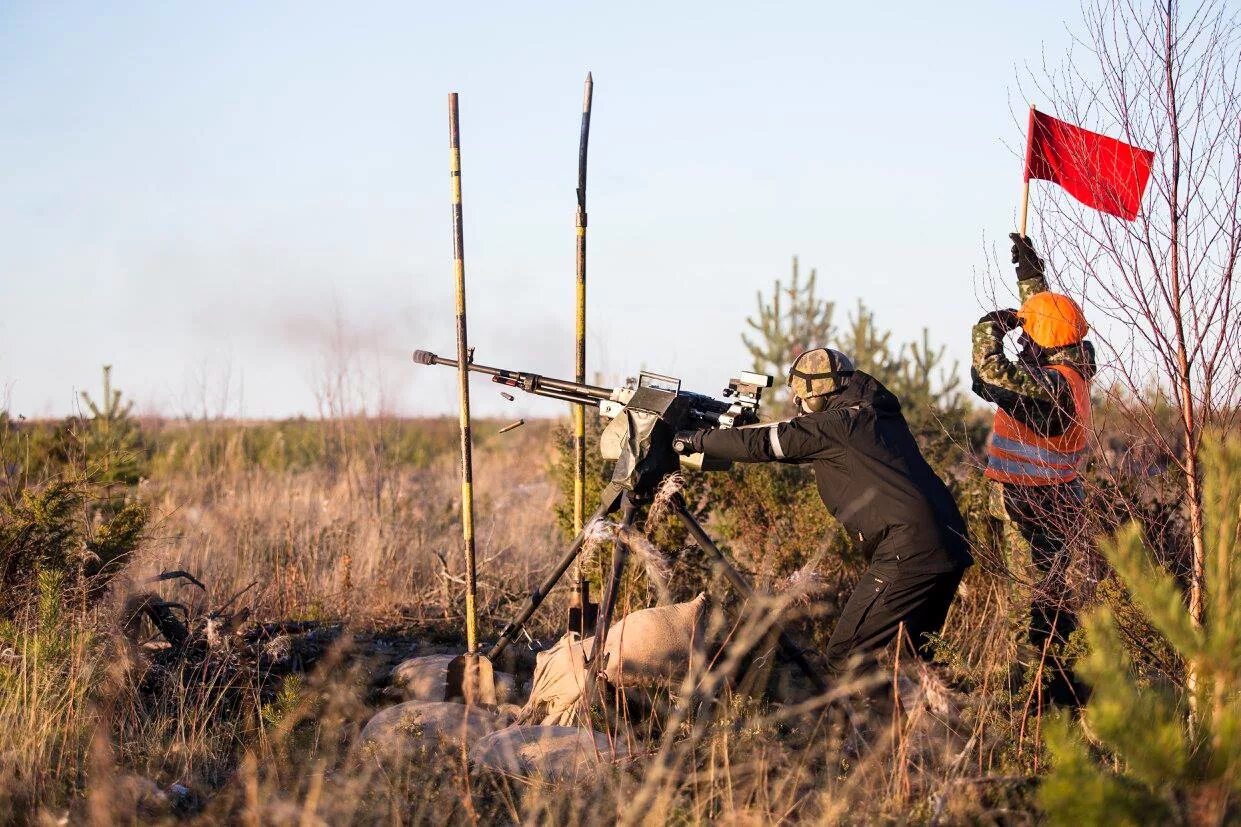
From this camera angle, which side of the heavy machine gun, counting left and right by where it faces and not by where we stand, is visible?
left

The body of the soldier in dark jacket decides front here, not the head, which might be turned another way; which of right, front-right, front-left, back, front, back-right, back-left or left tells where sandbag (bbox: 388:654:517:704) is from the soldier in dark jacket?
front

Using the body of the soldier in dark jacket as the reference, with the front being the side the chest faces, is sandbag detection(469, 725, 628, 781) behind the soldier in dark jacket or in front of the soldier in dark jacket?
in front

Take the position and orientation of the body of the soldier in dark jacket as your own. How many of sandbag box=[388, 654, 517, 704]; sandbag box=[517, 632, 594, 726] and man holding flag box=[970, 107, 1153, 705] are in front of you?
2

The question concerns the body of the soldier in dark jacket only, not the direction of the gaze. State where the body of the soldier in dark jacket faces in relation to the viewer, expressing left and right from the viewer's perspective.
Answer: facing to the left of the viewer

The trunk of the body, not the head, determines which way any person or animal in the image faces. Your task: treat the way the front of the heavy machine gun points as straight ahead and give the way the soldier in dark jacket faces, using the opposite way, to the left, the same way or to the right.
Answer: the same way

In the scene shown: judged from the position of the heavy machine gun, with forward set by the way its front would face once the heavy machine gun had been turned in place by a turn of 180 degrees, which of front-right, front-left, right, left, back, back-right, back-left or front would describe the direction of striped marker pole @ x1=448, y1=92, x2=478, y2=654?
back

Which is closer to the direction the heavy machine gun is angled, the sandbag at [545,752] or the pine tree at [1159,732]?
the sandbag

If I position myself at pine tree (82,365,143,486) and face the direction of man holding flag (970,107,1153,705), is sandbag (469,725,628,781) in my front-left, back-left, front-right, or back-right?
front-right

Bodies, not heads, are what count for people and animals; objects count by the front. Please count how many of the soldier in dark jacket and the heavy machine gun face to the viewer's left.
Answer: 2

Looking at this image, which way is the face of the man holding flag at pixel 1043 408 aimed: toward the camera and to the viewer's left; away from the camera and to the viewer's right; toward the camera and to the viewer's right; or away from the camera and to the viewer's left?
away from the camera and to the viewer's left

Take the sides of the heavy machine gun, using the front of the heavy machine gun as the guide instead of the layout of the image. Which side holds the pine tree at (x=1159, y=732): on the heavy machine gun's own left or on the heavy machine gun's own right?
on the heavy machine gun's own left

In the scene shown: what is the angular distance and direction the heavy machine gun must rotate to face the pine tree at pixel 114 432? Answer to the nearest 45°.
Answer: approximately 45° to its right
